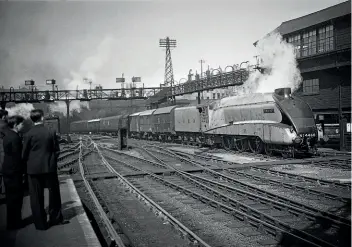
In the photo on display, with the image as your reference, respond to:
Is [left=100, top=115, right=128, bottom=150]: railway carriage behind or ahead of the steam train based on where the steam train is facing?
behind

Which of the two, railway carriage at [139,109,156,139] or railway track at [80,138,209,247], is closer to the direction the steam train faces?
the railway track

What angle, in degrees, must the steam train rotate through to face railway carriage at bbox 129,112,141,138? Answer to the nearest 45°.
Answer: approximately 180°

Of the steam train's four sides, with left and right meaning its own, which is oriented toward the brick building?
left

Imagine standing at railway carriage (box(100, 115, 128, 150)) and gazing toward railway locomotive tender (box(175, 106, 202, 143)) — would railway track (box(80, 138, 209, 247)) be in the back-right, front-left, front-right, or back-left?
front-right

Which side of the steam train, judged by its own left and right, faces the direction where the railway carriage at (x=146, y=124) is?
back

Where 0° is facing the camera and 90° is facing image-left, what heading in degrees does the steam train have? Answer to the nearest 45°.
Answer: approximately 315°

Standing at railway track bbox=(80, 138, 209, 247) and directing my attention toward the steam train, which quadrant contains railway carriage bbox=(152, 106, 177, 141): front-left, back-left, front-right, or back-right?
front-left

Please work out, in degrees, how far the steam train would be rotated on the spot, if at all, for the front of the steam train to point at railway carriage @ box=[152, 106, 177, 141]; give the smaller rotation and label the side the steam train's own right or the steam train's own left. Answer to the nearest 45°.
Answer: approximately 180°

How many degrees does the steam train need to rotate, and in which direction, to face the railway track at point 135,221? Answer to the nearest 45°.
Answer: approximately 90° to its right
